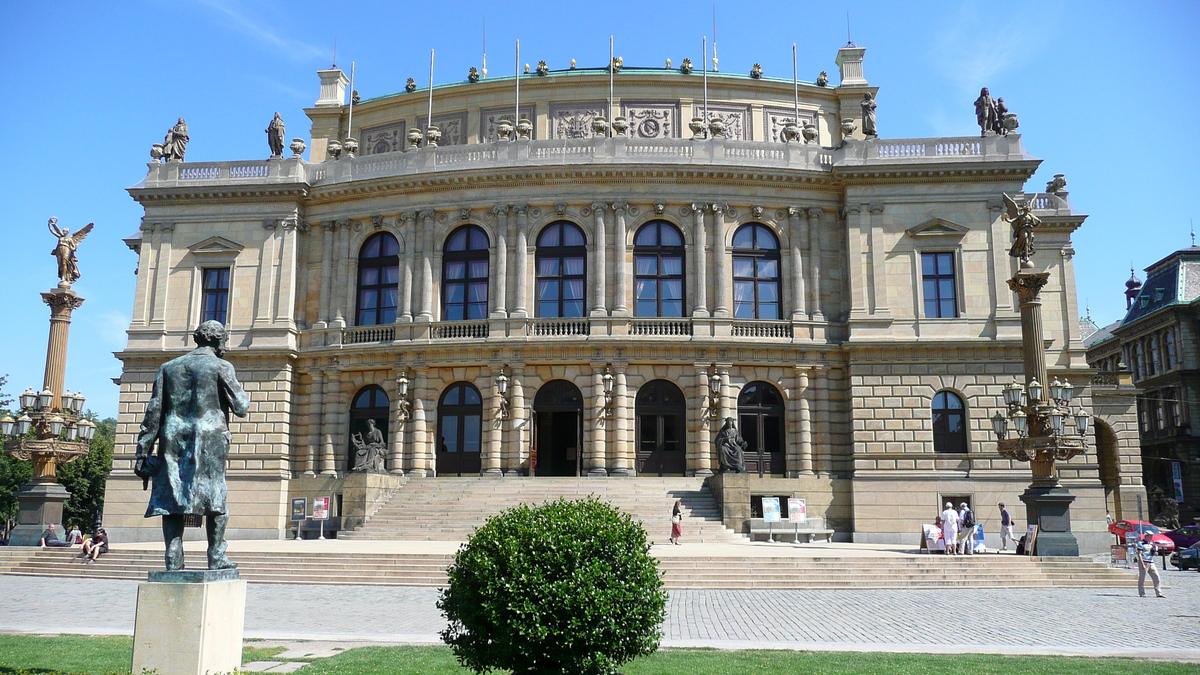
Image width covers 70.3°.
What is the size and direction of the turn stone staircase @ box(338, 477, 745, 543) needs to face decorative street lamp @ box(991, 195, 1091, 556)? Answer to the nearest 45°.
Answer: approximately 45° to its left

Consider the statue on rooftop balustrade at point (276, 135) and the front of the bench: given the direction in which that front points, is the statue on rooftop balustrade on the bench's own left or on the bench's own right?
on the bench's own right

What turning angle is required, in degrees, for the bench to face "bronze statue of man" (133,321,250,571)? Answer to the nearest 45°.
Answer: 0° — it already faces it

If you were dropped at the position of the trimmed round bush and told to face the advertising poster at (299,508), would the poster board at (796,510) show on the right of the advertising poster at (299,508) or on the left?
right

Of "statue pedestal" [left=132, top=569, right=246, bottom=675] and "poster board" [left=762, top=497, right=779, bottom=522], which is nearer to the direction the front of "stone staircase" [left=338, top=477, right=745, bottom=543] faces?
the statue pedestal

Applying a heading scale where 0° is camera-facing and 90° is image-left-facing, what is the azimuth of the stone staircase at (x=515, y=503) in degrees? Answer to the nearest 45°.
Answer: approximately 0°
